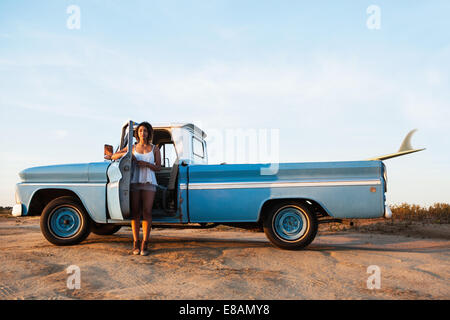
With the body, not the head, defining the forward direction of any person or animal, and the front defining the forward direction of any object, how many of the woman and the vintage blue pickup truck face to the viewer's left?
1

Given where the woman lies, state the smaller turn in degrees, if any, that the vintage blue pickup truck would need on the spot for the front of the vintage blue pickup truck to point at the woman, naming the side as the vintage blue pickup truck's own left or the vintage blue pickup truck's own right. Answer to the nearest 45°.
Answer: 0° — it already faces them

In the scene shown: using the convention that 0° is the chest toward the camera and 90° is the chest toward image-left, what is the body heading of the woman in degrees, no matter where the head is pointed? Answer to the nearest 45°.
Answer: approximately 0°

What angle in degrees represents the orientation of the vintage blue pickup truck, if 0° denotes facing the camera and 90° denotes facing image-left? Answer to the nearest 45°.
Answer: approximately 90°

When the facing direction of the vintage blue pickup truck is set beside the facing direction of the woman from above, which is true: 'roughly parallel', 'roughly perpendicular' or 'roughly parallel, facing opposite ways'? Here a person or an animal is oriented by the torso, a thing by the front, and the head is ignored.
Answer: roughly perpendicular
